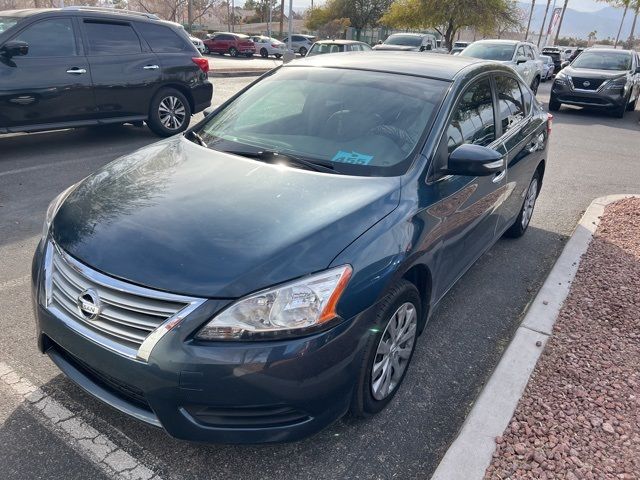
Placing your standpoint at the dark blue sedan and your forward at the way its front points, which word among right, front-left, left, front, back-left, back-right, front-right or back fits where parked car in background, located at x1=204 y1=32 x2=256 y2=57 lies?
back-right

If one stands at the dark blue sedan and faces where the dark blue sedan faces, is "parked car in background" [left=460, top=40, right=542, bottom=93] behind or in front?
behind

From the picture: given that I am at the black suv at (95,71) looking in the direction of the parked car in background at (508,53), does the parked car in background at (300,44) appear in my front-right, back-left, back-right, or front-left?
front-left

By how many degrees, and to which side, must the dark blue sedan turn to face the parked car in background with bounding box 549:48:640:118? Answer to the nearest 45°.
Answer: approximately 180°

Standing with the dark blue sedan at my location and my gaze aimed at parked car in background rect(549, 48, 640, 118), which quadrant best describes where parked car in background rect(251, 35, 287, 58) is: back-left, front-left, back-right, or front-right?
front-left

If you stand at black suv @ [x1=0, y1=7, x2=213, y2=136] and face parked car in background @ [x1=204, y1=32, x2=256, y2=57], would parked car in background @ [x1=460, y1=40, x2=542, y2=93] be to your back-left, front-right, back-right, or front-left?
front-right

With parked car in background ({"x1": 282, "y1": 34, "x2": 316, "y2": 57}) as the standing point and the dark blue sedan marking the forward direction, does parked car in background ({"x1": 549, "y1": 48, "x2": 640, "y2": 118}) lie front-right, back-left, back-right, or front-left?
front-left

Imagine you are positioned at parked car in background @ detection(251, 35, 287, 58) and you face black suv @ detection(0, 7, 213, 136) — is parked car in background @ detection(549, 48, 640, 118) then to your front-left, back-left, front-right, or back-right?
front-left

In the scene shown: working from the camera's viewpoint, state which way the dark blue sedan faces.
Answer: facing the viewer and to the left of the viewer

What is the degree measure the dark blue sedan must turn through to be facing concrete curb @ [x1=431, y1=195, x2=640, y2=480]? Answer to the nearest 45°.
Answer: approximately 135° to its left

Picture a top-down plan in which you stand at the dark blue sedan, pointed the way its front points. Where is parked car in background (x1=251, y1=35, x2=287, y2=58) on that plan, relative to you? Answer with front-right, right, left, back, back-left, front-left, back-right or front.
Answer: back-right
